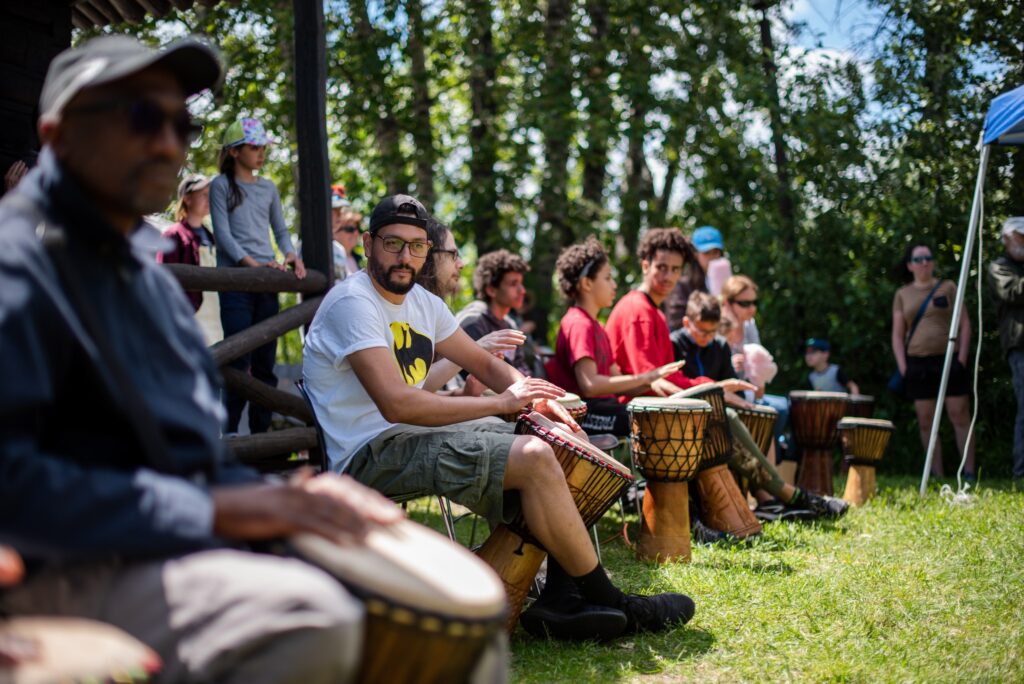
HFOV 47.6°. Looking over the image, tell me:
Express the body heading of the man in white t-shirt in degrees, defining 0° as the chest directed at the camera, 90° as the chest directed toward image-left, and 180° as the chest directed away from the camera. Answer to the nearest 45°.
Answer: approximately 315°

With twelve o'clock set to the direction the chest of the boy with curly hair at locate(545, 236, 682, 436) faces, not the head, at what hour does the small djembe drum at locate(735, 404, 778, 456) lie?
The small djembe drum is roughly at 11 o'clock from the boy with curly hair.

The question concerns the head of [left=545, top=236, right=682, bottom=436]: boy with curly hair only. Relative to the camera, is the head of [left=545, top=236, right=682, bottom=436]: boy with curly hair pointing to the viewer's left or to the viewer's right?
to the viewer's right

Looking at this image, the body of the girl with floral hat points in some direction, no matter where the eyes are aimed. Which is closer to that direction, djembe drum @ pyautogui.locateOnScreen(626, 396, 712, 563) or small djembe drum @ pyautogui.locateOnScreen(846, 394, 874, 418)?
the djembe drum

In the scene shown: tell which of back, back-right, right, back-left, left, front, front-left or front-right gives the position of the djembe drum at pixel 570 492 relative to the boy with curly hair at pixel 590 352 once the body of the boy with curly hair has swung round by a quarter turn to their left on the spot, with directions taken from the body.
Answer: back

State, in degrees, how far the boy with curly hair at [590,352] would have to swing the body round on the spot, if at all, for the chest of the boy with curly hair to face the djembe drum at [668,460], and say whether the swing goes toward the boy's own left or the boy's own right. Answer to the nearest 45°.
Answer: approximately 45° to the boy's own right

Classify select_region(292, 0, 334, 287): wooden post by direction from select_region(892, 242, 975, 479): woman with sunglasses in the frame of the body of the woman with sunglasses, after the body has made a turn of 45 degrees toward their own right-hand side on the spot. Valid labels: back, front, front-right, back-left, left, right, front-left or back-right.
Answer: front

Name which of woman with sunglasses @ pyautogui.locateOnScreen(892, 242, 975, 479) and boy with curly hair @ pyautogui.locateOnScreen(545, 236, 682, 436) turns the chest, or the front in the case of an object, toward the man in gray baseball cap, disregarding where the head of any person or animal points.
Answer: the woman with sunglasses

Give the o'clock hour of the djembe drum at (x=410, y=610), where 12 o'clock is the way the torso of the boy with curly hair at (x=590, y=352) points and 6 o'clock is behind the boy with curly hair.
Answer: The djembe drum is roughly at 3 o'clock from the boy with curly hair.

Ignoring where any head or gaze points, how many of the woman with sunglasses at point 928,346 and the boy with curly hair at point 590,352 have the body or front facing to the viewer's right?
1

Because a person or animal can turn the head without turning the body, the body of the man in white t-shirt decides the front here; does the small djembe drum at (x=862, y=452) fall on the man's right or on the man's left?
on the man's left

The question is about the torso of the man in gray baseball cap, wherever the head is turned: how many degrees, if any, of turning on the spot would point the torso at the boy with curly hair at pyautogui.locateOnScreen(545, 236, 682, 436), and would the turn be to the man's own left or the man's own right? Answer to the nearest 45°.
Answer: approximately 90° to the man's own left

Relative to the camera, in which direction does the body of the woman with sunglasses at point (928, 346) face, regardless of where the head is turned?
toward the camera

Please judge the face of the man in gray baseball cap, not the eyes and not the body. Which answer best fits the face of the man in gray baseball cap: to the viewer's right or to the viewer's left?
to the viewer's right

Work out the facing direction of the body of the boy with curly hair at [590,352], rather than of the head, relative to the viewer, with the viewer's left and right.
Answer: facing to the right of the viewer
